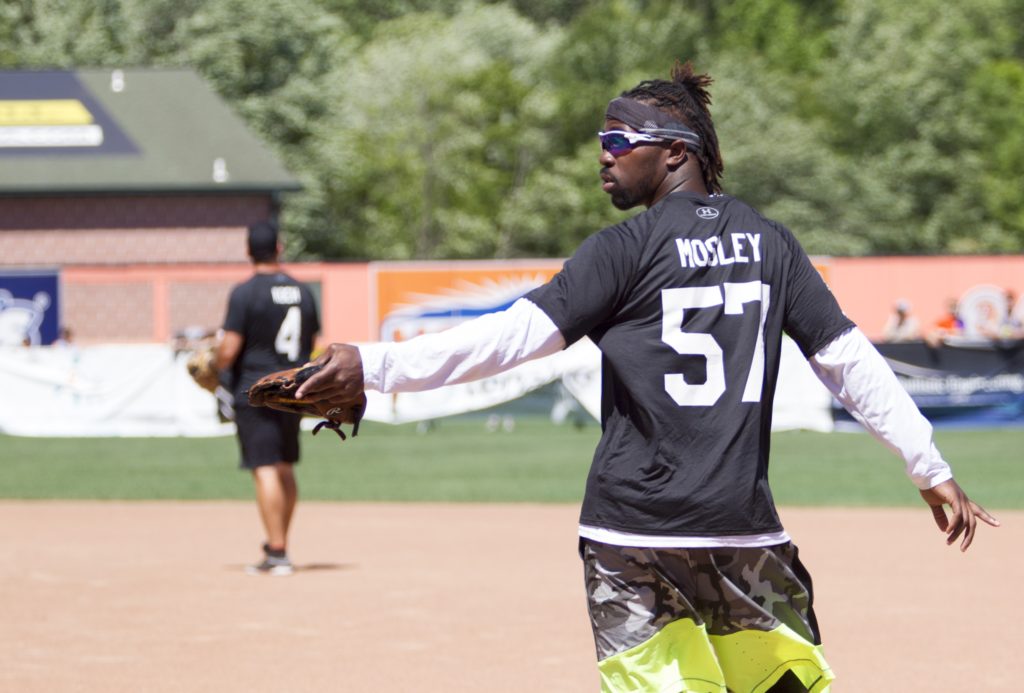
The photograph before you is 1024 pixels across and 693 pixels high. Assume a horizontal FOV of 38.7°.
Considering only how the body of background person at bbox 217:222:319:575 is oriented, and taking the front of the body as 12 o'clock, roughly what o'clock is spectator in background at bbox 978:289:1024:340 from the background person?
The spectator in background is roughly at 3 o'clock from the background person.

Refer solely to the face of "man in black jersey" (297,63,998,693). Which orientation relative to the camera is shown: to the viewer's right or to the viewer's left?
to the viewer's left

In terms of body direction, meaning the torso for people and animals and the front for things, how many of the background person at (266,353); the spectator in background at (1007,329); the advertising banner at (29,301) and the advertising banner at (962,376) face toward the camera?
3

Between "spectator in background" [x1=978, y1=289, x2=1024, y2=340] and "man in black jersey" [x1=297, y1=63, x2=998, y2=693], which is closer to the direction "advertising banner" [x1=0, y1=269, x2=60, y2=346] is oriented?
the man in black jersey

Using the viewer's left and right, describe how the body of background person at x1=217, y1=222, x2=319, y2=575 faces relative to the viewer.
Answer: facing away from the viewer and to the left of the viewer

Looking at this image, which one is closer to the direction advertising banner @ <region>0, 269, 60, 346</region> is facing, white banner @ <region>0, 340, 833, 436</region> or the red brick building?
the white banner

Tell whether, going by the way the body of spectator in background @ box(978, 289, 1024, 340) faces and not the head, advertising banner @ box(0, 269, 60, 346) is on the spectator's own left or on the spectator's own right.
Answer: on the spectator's own right

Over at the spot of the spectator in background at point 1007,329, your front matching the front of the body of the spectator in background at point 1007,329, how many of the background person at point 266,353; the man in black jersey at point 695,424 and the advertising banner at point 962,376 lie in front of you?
3

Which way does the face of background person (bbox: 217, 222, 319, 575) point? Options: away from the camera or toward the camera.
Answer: away from the camera

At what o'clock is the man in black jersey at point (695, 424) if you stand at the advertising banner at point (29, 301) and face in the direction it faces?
The man in black jersey is roughly at 12 o'clock from the advertising banner.

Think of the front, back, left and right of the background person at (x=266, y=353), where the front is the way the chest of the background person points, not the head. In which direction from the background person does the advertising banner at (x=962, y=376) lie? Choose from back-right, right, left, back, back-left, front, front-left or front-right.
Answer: right
